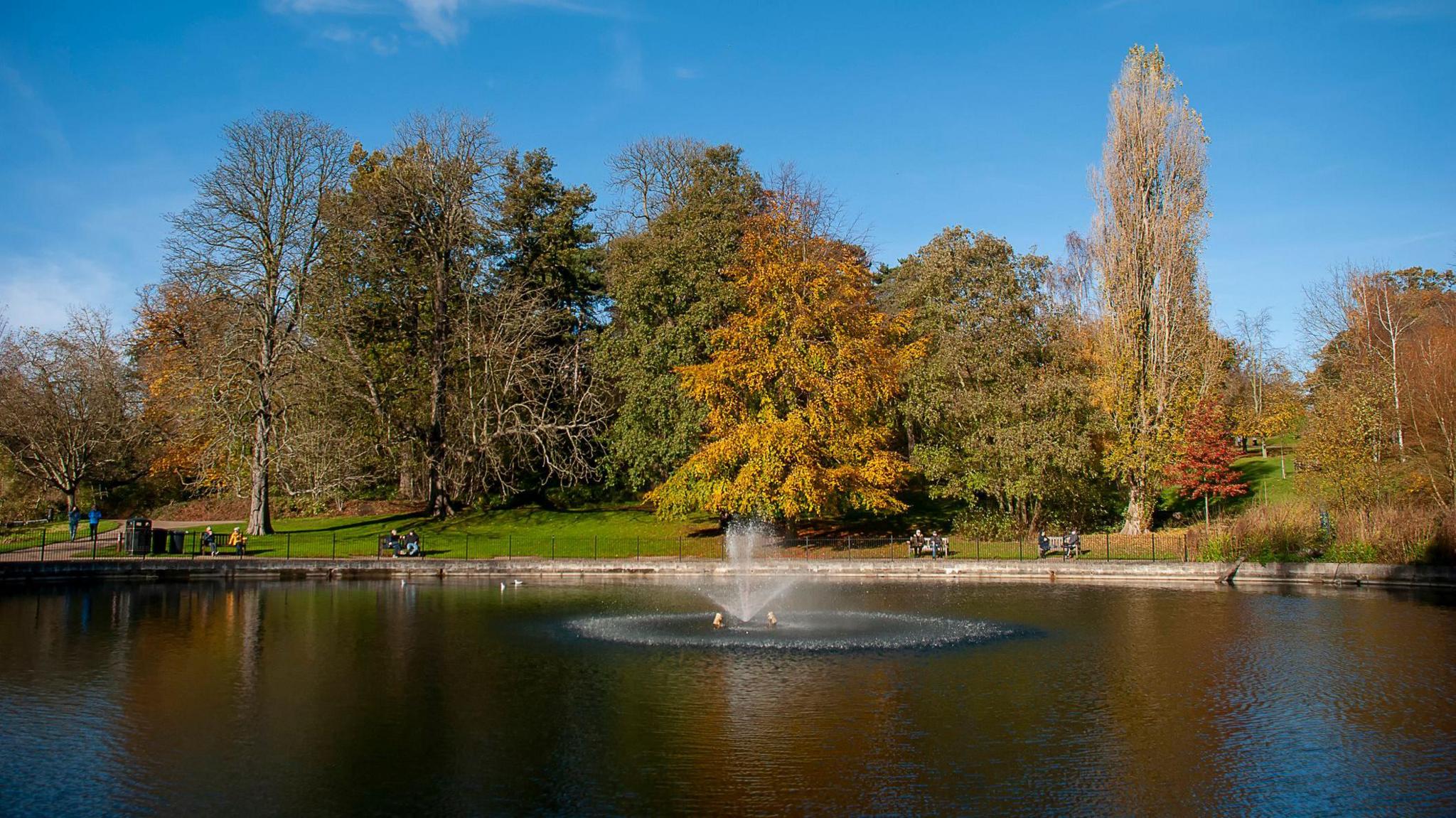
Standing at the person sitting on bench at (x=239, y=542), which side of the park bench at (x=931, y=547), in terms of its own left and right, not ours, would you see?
right

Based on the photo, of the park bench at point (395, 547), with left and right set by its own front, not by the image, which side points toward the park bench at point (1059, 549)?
left

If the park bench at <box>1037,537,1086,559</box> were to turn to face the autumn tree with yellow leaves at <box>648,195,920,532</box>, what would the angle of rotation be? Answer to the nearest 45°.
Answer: approximately 90° to its right

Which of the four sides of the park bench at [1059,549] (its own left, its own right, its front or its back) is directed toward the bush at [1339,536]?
left

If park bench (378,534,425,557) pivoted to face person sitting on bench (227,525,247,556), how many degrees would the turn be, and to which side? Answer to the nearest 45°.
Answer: approximately 90° to its right

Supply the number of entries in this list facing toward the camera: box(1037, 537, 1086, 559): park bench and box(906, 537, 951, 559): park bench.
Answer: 2

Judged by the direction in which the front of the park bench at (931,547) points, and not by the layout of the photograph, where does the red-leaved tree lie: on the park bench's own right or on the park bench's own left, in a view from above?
on the park bench's own left

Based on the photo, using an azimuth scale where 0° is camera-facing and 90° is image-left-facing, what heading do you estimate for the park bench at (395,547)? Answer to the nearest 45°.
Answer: approximately 0°

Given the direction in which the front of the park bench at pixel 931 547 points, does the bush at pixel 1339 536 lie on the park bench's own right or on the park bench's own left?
on the park bench's own left

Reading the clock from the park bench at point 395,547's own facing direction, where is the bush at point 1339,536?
The bush is roughly at 10 o'clock from the park bench.

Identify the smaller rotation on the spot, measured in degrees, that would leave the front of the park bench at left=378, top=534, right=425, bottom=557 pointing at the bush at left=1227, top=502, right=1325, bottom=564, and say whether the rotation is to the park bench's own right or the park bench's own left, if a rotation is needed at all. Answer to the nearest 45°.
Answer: approximately 45° to the park bench's own left
